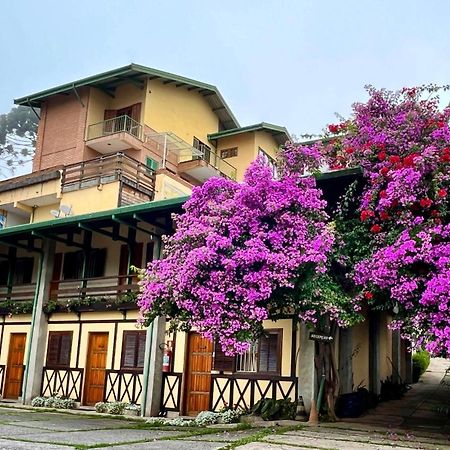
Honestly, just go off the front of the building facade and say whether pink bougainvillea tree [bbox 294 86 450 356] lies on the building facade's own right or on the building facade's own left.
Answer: on the building facade's own left

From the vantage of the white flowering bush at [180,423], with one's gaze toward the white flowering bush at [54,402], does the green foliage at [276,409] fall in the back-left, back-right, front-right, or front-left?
back-right

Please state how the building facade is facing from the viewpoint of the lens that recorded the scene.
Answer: facing the viewer and to the left of the viewer
